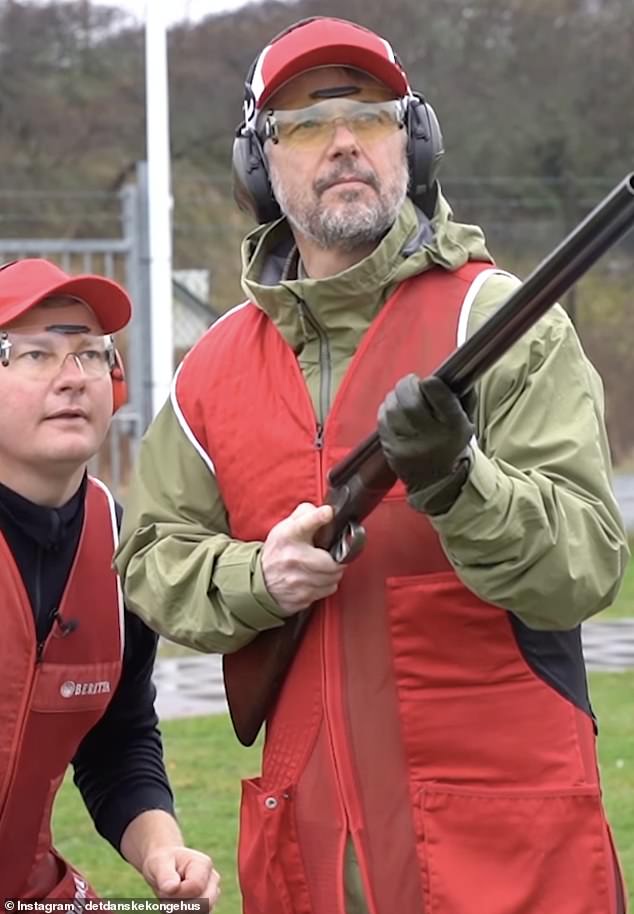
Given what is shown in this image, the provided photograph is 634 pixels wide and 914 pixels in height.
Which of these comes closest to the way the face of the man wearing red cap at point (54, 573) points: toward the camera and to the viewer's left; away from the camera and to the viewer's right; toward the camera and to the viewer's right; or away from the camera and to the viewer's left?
toward the camera and to the viewer's right

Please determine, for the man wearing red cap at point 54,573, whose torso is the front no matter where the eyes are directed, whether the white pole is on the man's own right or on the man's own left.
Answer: on the man's own left

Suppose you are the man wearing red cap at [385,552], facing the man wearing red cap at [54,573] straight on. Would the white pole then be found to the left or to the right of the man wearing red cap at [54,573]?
right

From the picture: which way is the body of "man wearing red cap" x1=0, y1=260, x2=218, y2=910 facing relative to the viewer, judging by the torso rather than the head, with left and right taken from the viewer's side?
facing the viewer and to the right of the viewer

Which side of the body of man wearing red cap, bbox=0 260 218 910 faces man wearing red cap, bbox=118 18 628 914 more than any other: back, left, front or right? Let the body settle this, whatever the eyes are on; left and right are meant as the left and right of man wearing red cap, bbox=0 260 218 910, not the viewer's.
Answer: front

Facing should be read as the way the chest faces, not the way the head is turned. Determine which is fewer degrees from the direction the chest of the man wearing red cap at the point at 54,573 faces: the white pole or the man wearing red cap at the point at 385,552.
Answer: the man wearing red cap
